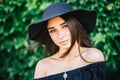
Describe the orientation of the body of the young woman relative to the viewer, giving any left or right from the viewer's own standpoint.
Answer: facing the viewer
